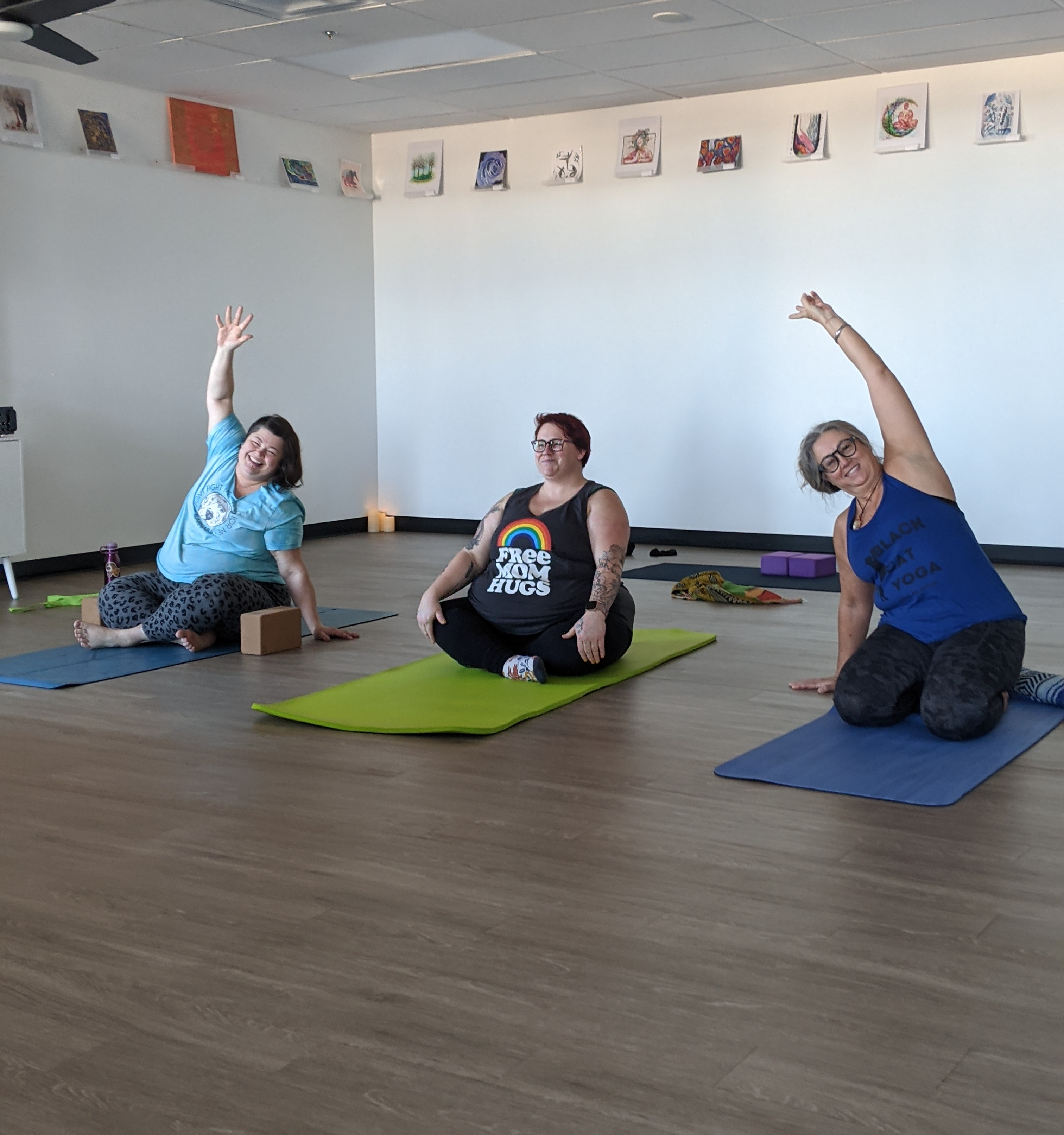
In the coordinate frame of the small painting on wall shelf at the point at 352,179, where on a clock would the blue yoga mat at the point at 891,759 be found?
The blue yoga mat is roughly at 1 o'clock from the small painting on wall shelf.

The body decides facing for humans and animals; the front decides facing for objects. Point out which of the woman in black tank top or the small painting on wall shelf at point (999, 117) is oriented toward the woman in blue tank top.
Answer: the small painting on wall shelf

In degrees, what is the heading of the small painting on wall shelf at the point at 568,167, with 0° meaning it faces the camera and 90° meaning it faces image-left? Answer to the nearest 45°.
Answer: approximately 45°

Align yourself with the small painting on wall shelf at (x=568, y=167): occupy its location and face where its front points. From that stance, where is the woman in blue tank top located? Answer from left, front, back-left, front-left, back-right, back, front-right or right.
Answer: front-left

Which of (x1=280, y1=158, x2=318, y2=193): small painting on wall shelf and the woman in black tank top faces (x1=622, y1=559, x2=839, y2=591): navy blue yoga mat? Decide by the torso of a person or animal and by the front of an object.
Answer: the small painting on wall shelf

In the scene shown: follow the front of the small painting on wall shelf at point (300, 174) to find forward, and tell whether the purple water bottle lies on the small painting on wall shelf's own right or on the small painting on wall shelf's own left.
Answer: on the small painting on wall shelf's own right

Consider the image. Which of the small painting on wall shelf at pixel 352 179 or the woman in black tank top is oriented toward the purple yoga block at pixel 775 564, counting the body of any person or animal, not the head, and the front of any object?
the small painting on wall shelf

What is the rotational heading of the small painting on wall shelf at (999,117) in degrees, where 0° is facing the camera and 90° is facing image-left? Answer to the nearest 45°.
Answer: approximately 0°

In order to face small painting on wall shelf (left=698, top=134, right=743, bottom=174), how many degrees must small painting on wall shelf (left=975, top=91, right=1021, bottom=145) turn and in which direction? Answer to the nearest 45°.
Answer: approximately 90° to its right

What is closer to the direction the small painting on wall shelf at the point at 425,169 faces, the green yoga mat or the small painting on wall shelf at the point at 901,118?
the green yoga mat

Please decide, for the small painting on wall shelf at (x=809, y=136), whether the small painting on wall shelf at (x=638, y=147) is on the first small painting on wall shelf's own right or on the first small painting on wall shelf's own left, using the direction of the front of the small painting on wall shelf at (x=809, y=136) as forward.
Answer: on the first small painting on wall shelf's own right

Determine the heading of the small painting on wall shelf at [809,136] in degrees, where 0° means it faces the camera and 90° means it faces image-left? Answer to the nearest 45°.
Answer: approximately 0°
